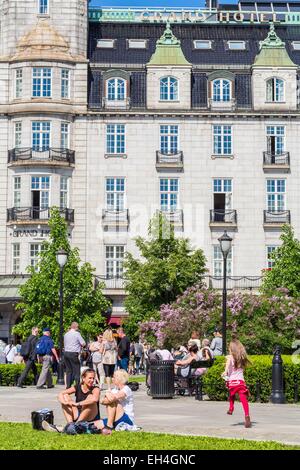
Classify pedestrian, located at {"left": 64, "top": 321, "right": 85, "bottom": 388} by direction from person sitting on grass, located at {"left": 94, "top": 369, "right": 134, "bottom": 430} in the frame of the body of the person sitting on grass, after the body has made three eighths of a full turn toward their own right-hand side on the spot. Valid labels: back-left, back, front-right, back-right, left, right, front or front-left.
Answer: front-left

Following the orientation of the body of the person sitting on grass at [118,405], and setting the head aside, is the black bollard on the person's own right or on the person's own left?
on the person's own right

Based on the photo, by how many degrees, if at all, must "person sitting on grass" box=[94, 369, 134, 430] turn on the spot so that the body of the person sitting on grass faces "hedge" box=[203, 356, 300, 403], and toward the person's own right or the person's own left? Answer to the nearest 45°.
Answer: approximately 135° to the person's own right

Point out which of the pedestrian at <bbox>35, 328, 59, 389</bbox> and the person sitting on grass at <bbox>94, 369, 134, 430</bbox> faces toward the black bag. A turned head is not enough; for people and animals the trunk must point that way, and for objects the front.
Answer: the person sitting on grass

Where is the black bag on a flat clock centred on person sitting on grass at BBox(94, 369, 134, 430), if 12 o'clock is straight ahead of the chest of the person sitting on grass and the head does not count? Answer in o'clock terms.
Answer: The black bag is roughly at 12 o'clock from the person sitting on grass.

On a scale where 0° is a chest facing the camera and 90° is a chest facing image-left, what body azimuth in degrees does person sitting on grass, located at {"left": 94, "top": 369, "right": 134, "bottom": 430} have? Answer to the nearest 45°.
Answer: approximately 90°

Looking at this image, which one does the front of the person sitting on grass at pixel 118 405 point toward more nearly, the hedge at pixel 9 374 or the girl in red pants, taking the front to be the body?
the hedge
